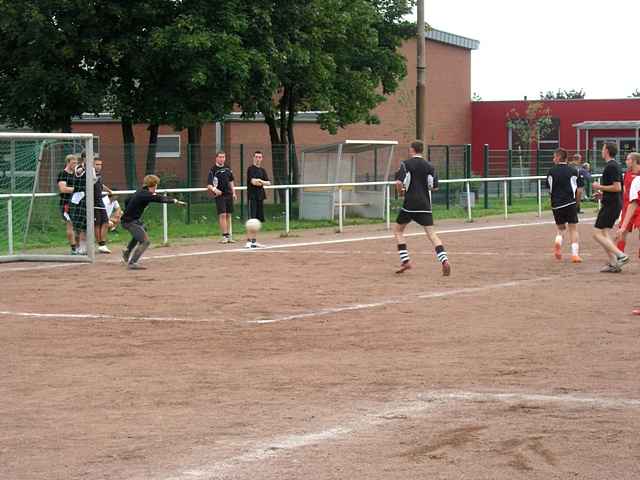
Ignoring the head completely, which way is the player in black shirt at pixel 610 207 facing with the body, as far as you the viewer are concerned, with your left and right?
facing to the left of the viewer

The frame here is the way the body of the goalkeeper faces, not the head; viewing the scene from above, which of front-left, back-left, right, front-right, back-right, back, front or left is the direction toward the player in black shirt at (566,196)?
front

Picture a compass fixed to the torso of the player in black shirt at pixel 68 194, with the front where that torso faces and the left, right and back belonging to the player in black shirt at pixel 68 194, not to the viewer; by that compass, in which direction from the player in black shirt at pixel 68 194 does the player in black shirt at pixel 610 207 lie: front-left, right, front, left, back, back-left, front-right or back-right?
front

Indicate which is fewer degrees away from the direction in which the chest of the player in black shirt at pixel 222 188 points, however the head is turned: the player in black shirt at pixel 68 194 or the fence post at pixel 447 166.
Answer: the player in black shirt

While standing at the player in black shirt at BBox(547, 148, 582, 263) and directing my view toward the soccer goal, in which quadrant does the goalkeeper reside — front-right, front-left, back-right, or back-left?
front-left

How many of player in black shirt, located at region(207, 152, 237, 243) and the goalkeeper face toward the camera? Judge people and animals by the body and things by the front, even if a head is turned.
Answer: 1

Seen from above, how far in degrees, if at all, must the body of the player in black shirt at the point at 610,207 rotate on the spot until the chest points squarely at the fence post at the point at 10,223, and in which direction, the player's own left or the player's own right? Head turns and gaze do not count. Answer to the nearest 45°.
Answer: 0° — they already face it

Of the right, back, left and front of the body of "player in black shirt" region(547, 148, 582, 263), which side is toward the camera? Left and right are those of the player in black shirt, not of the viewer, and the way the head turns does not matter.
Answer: back

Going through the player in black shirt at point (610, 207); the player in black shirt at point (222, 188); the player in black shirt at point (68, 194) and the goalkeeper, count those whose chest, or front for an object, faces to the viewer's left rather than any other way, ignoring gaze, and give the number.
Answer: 1

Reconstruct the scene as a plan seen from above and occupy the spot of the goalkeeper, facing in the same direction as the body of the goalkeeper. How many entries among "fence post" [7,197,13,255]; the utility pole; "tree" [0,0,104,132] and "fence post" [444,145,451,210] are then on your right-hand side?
0

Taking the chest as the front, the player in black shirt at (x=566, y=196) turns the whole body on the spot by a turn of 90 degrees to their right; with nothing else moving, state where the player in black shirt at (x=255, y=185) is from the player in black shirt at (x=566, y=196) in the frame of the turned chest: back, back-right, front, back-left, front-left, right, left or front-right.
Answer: back-left

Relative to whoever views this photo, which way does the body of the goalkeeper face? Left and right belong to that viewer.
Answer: facing to the right of the viewer

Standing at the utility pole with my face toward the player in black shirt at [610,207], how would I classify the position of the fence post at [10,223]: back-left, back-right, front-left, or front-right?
front-right

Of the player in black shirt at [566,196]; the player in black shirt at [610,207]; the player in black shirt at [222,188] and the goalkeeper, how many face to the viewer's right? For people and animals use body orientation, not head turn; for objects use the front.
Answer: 1

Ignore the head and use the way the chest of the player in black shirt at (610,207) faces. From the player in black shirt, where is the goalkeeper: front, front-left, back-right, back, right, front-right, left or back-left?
front

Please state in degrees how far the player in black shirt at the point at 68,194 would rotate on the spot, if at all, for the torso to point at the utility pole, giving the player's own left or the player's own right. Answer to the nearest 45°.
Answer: approximately 90° to the player's own left

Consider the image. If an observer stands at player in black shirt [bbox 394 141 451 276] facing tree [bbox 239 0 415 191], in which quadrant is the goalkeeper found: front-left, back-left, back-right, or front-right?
front-left

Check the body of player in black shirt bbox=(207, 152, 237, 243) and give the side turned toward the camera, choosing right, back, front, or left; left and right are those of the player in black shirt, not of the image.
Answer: front

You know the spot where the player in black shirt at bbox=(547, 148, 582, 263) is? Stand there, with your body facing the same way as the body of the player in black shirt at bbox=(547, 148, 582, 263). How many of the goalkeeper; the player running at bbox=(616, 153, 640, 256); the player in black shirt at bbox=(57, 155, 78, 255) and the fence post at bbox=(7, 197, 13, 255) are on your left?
3
